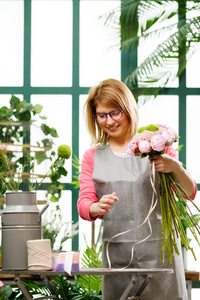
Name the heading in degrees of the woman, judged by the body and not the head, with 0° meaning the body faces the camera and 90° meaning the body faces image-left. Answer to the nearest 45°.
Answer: approximately 0°

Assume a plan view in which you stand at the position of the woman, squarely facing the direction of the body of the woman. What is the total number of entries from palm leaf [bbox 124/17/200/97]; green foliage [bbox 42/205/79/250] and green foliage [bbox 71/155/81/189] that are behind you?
3

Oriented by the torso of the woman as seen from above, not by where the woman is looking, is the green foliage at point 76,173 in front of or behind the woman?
behind

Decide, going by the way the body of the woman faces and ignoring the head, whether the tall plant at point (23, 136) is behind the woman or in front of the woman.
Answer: behind

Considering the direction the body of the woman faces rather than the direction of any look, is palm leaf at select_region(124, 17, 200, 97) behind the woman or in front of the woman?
behind

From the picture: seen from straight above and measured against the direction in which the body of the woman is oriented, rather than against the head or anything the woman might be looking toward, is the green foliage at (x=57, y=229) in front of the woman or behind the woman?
behind
